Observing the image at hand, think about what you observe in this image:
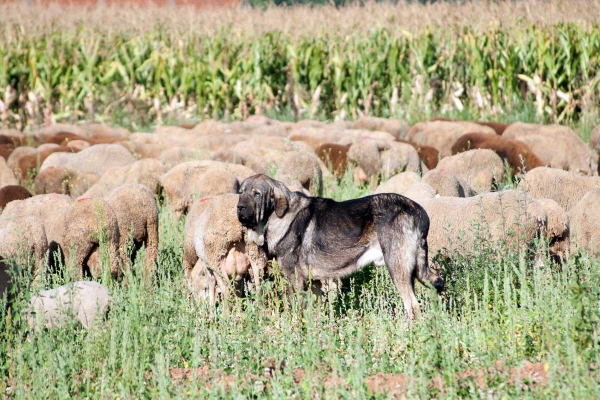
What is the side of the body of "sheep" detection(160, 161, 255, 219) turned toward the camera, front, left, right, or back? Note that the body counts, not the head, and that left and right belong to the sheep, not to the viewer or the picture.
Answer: right

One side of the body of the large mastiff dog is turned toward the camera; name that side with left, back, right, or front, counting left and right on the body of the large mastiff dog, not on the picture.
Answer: left

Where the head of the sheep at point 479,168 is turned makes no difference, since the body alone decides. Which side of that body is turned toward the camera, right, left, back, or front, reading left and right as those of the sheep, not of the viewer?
left

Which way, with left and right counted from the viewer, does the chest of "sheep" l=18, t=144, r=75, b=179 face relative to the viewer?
facing to the left of the viewer

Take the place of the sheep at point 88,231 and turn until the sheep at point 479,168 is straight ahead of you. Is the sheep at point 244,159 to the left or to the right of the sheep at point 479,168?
left

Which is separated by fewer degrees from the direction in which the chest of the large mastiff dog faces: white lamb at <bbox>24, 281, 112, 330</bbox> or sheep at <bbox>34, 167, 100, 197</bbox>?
the white lamb

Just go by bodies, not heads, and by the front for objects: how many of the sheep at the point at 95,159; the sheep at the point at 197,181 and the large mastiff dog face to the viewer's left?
2

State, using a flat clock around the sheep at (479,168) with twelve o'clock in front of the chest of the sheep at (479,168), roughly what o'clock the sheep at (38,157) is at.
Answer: the sheep at (38,157) is roughly at 12 o'clock from the sheep at (479,168).

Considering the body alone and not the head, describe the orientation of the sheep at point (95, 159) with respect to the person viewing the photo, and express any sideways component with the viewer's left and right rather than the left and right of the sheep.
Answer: facing to the left of the viewer

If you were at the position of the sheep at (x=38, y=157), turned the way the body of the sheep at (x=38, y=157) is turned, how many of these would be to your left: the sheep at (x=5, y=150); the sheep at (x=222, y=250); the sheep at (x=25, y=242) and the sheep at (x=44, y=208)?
3
